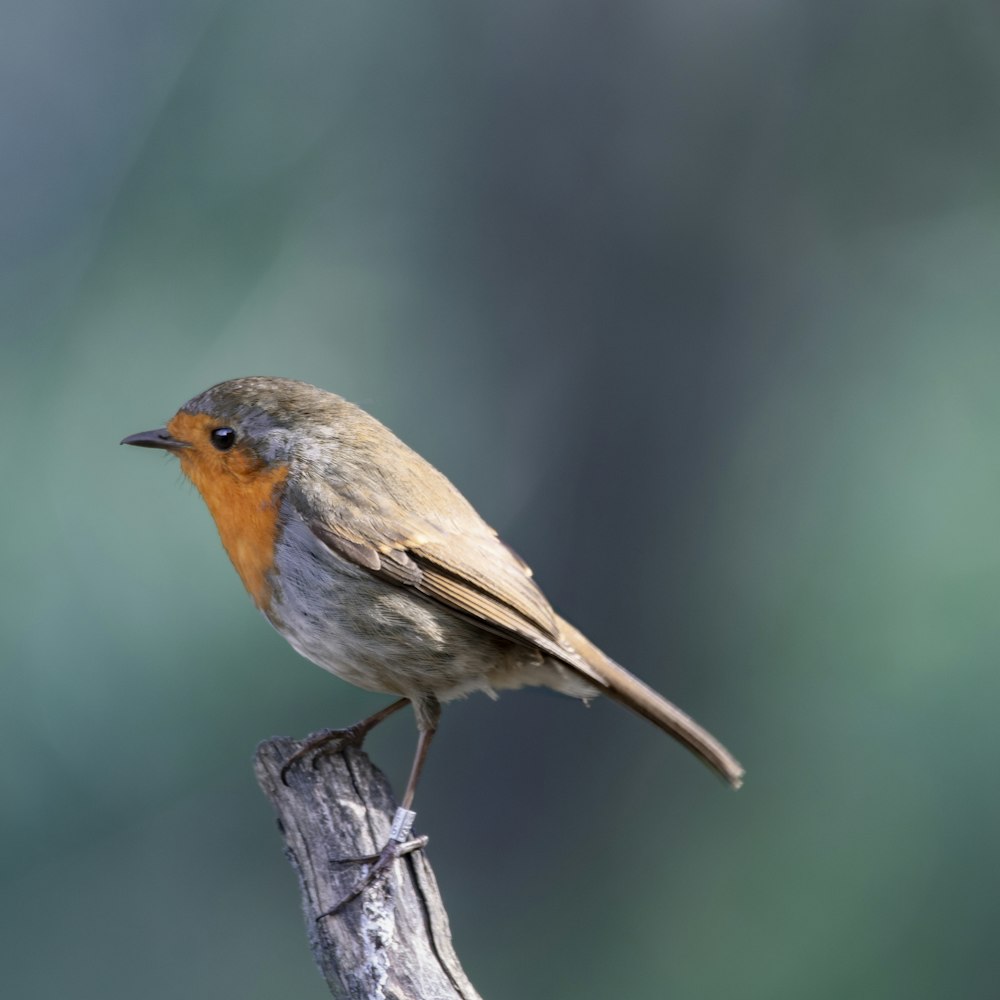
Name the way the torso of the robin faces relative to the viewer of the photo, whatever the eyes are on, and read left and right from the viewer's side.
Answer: facing to the left of the viewer
